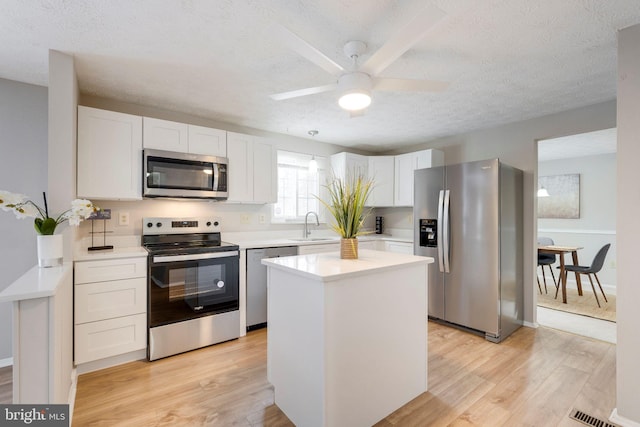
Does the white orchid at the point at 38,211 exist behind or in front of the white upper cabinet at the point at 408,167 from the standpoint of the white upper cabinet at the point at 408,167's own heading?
in front

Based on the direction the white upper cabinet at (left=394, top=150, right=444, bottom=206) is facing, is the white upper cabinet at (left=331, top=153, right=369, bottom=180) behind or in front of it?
in front

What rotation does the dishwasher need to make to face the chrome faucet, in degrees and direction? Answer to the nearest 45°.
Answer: approximately 90° to its left

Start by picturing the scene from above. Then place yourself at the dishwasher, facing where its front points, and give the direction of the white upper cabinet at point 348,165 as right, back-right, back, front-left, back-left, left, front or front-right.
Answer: left

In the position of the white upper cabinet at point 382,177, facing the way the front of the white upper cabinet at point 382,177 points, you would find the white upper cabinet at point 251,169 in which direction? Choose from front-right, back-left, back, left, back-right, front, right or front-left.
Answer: front-right

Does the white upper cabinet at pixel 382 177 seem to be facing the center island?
yes

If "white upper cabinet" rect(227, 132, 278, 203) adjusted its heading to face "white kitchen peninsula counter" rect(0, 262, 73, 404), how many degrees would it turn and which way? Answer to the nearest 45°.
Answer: approximately 90° to its right

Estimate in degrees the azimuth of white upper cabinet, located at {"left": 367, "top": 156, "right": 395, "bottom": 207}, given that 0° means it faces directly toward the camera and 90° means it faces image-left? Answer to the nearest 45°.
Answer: approximately 0°

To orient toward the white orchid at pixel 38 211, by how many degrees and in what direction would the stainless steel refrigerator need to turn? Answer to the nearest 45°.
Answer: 0° — it already faces it

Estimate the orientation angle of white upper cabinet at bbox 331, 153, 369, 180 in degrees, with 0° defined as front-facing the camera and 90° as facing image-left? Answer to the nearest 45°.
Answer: approximately 315°

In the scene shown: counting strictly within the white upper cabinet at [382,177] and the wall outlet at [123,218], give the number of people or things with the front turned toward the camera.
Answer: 2
